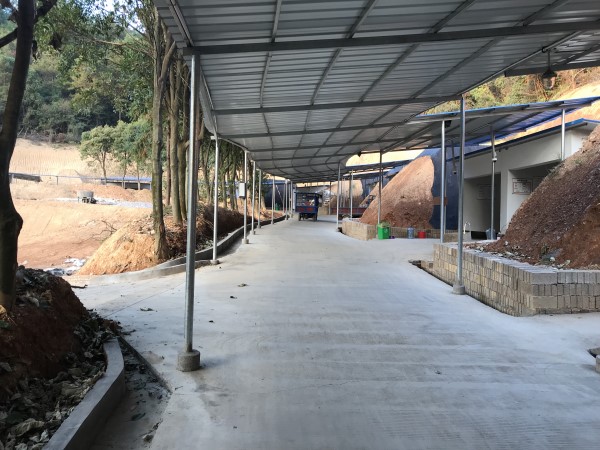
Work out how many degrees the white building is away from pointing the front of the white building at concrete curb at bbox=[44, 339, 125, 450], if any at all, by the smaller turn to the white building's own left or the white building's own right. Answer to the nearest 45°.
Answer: approximately 45° to the white building's own left

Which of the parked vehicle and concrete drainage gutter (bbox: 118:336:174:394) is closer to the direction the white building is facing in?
the concrete drainage gutter

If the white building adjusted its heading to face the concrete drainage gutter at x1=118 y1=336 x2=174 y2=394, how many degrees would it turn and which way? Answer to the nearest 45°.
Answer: approximately 45° to its left

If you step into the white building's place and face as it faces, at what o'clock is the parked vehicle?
The parked vehicle is roughly at 3 o'clock from the white building.

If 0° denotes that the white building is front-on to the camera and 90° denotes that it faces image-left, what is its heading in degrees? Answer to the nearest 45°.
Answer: approximately 45°

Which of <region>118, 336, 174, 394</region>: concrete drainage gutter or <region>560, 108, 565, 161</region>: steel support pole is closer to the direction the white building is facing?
the concrete drainage gutter

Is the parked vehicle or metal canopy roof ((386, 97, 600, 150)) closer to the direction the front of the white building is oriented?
the metal canopy roof
